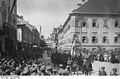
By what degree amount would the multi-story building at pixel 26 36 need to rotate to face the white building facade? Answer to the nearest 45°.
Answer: approximately 45° to its left

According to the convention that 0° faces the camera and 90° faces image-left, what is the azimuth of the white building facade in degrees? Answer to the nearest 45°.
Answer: approximately 0°

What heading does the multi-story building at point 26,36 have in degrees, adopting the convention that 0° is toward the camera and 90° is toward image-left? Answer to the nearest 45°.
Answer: approximately 315°

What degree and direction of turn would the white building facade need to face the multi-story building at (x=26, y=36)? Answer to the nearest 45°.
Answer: approximately 90° to its right
